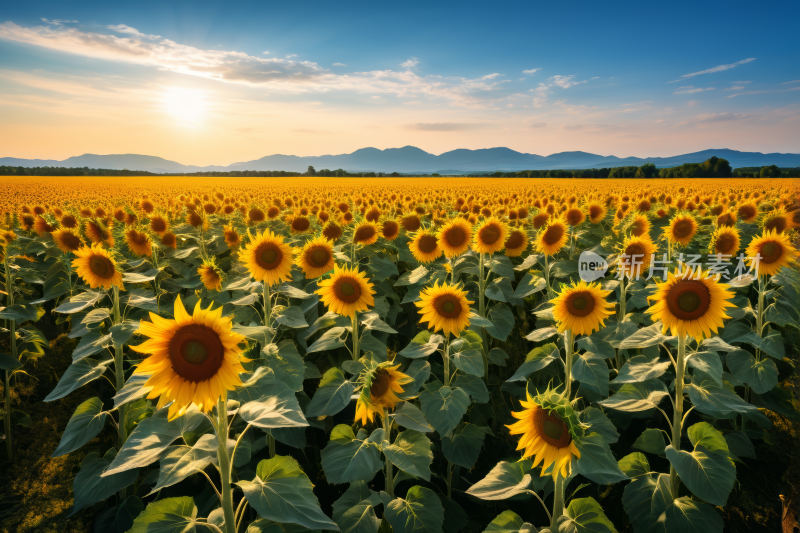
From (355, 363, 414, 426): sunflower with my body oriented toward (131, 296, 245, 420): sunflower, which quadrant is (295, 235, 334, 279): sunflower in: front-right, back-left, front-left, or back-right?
back-right

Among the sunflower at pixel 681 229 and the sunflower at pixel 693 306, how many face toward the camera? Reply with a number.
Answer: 2

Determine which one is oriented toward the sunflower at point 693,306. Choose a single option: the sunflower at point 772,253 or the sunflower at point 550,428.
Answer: the sunflower at point 772,253

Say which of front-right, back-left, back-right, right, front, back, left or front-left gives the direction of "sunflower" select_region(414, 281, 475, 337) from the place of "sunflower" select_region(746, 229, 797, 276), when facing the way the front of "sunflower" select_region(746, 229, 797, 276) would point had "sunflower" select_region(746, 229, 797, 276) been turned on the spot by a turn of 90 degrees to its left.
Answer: back-right

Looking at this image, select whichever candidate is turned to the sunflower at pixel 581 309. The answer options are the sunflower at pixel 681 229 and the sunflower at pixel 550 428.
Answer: the sunflower at pixel 681 229

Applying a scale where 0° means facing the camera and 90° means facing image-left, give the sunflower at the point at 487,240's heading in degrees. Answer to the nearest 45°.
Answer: approximately 0°

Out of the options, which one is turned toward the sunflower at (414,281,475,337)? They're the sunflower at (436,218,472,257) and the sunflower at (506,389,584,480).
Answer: the sunflower at (436,218,472,257)

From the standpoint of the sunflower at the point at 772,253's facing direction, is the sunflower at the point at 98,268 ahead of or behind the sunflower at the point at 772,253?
ahead

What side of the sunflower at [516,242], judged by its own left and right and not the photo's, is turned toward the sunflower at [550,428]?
front

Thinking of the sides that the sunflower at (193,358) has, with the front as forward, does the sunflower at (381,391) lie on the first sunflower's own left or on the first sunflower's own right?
on the first sunflower's own left

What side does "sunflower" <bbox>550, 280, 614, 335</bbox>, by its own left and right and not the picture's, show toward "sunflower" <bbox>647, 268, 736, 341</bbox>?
left

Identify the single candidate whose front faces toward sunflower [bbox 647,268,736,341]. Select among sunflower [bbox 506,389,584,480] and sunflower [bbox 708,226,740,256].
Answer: sunflower [bbox 708,226,740,256]
